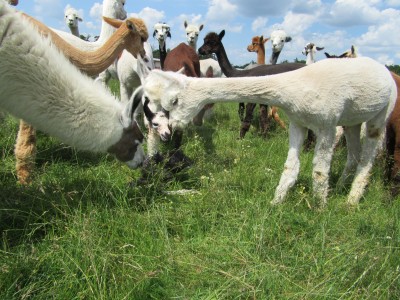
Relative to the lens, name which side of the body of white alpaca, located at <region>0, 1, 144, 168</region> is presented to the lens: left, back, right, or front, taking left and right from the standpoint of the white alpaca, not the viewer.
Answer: right

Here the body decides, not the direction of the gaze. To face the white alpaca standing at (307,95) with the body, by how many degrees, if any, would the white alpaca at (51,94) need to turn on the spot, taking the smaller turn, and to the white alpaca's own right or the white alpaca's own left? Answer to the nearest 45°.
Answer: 0° — it already faces it

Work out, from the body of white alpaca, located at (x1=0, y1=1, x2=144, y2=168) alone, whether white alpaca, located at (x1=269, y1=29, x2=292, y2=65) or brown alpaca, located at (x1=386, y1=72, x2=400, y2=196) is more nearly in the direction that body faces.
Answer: the brown alpaca

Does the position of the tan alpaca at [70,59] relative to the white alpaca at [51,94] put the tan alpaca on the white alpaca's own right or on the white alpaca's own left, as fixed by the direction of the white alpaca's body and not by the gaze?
on the white alpaca's own left

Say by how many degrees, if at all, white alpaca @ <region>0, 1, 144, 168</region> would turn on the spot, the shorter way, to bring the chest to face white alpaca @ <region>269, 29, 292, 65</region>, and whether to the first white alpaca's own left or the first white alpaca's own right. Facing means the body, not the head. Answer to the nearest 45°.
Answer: approximately 45° to the first white alpaca's own left

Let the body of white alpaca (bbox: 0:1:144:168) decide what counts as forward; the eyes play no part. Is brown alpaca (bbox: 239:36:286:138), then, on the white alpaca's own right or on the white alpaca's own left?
on the white alpaca's own left

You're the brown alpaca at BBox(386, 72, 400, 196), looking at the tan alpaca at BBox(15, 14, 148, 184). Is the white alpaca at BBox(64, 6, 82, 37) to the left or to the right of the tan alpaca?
right
